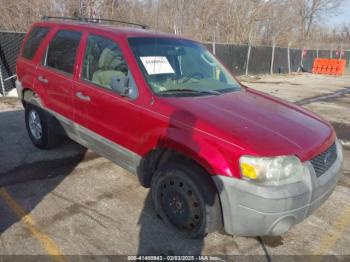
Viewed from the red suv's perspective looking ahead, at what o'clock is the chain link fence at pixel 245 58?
The chain link fence is roughly at 8 o'clock from the red suv.

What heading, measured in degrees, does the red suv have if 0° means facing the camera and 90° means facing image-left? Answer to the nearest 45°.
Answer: approximately 315°

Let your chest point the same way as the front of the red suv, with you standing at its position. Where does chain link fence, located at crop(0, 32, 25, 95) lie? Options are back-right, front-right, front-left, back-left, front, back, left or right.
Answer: back
